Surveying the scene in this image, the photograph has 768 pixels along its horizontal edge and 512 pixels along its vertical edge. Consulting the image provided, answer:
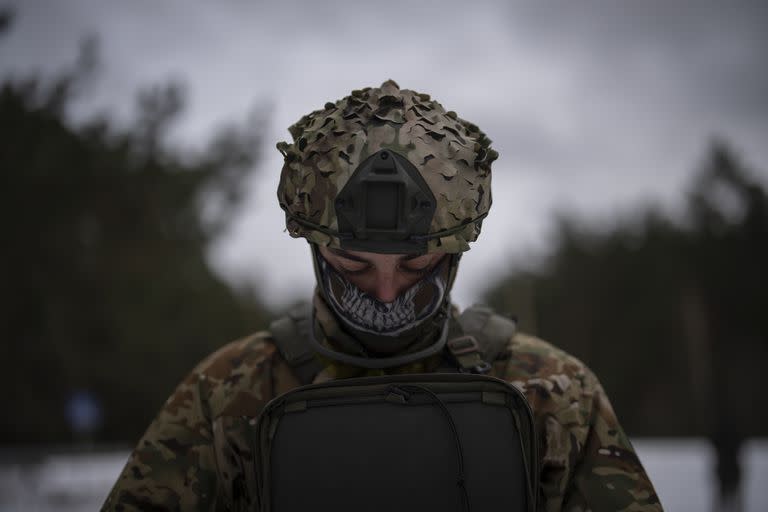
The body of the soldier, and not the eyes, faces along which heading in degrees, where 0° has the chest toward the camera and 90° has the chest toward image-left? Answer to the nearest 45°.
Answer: approximately 0°
